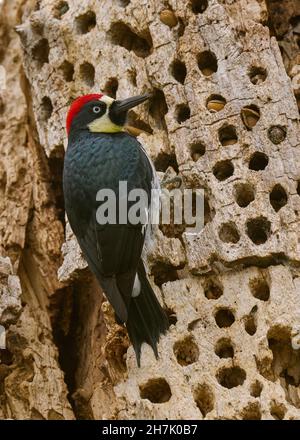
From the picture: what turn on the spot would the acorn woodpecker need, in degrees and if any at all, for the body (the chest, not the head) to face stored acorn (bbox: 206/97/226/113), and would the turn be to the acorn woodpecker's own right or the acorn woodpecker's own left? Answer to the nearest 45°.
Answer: approximately 45° to the acorn woodpecker's own right

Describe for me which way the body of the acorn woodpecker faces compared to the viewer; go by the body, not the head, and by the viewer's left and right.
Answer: facing away from the viewer and to the right of the viewer

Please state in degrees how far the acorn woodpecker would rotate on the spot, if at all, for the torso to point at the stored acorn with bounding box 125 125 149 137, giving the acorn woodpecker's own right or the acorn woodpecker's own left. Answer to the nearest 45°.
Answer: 0° — it already faces it
